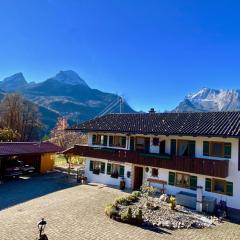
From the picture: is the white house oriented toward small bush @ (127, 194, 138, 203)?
yes

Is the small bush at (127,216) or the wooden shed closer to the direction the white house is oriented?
the small bush

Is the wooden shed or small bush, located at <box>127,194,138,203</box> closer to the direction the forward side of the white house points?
the small bush

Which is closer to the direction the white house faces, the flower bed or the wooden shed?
the flower bed

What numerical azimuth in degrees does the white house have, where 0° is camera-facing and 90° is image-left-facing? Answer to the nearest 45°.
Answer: approximately 45°
